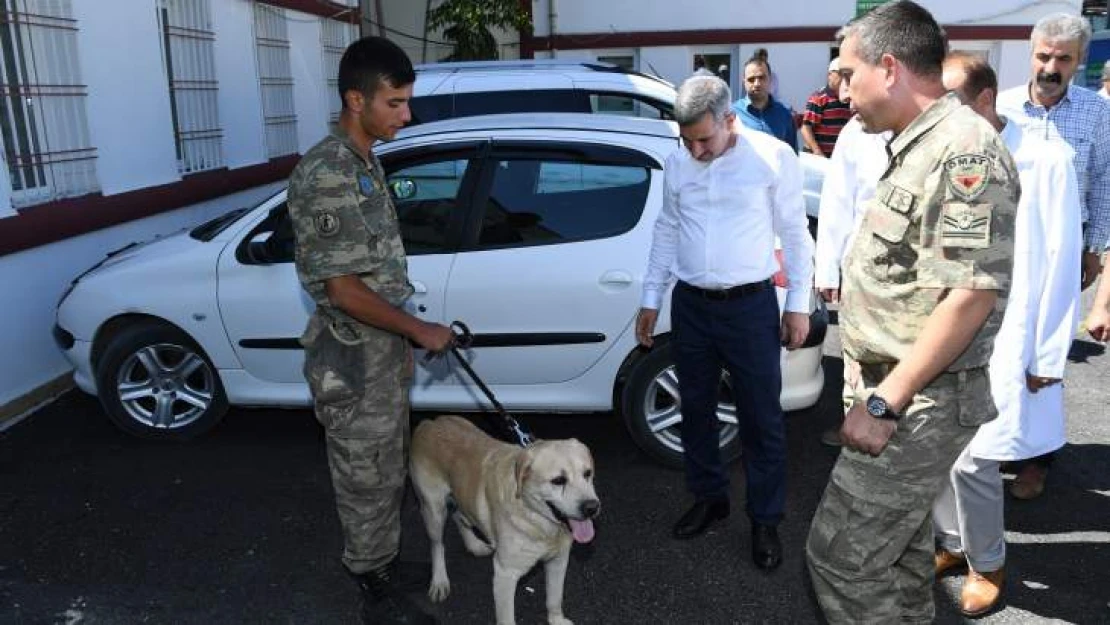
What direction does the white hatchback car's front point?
to the viewer's left

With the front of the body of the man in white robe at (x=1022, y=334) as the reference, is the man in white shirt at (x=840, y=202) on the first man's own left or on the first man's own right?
on the first man's own right

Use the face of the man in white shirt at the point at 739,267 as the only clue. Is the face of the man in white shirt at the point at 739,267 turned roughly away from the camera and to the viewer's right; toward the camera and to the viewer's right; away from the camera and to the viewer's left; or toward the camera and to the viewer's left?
toward the camera and to the viewer's left

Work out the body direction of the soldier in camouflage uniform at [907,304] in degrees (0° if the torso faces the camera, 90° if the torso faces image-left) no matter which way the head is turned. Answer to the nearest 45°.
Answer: approximately 90°

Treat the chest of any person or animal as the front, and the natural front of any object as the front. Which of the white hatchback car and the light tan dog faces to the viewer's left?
the white hatchback car

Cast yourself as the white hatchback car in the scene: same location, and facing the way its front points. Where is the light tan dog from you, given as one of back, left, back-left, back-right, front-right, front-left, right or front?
left

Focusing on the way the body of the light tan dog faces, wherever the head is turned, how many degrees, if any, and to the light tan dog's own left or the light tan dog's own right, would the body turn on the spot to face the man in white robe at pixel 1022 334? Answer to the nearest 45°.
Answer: approximately 45° to the light tan dog's own left

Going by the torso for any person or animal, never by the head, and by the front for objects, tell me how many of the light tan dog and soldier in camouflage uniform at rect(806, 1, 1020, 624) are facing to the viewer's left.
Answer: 1

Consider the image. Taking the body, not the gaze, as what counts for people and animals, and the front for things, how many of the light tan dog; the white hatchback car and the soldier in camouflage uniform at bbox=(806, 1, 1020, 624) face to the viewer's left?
2

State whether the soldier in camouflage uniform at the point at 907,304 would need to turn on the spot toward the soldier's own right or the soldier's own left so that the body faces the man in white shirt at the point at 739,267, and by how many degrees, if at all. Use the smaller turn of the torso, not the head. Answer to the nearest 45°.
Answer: approximately 45° to the soldier's own right

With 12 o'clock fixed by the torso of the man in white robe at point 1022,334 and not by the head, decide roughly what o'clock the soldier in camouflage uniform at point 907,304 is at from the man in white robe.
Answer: The soldier in camouflage uniform is roughly at 11 o'clock from the man in white robe.
